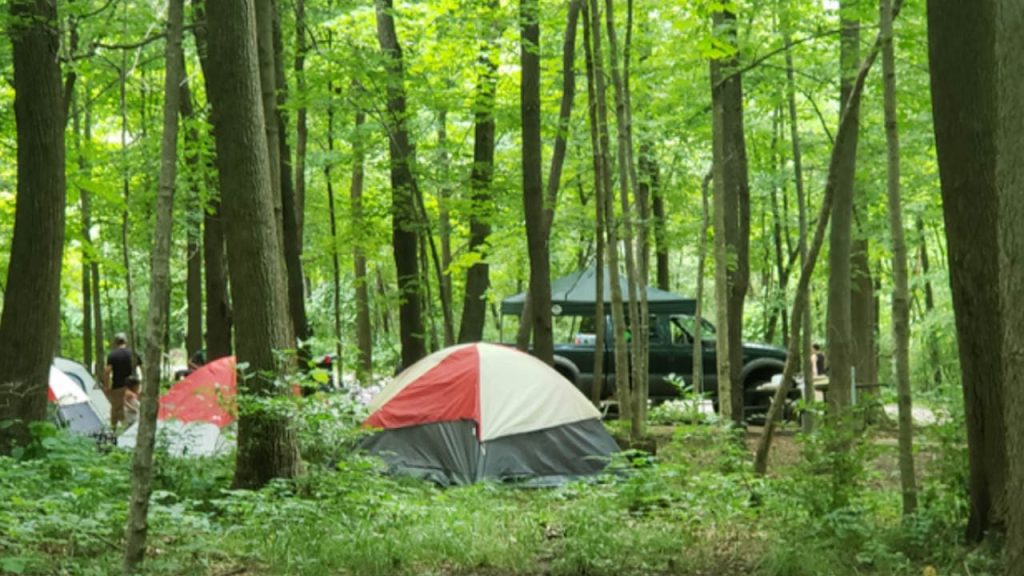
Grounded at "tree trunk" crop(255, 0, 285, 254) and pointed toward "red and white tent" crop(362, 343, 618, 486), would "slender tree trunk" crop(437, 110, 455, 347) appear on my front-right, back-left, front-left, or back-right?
front-left

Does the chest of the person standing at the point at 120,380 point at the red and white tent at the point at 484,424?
no

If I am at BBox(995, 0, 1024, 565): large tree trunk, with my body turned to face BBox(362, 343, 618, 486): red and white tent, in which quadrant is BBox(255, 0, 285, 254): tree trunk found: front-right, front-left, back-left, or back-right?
front-left

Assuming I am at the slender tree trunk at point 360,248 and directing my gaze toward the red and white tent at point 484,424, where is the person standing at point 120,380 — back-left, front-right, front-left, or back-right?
front-right

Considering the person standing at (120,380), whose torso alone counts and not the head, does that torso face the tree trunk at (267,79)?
no
